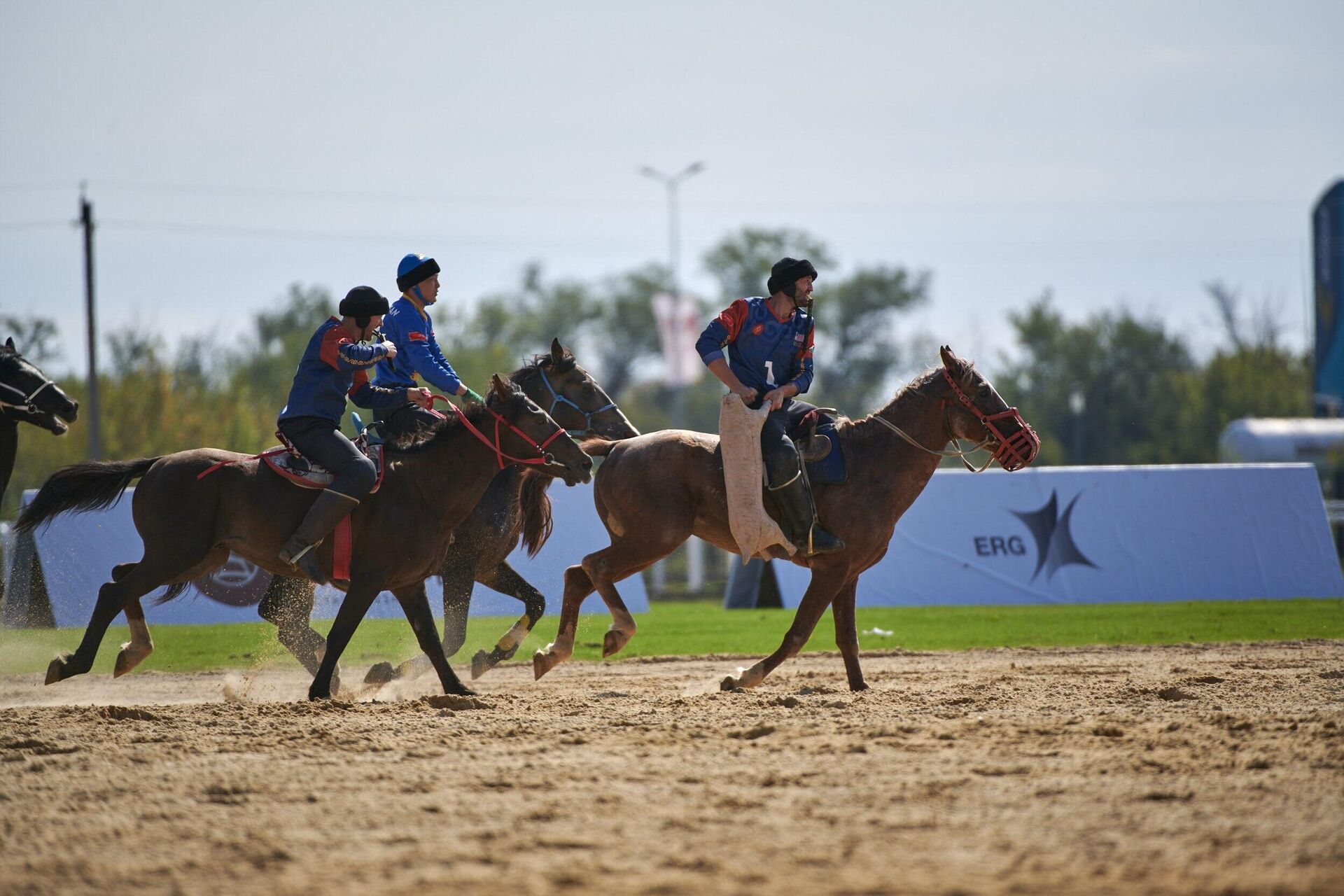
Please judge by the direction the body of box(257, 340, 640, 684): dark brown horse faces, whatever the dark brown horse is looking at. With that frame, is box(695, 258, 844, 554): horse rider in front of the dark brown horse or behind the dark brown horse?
in front

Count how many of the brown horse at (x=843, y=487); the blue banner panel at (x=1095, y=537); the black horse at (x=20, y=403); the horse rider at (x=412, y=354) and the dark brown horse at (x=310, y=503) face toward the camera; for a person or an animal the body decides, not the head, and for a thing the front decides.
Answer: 1

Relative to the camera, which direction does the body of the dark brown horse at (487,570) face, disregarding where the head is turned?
to the viewer's right

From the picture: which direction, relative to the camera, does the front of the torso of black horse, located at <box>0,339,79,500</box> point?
to the viewer's right

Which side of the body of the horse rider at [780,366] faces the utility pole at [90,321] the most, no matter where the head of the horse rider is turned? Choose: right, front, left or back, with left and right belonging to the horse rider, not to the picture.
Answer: back

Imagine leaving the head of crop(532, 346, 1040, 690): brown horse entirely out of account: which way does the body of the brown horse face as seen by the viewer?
to the viewer's right

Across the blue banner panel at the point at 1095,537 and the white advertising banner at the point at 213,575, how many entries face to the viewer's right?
0

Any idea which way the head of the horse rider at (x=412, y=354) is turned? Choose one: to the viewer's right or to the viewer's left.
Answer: to the viewer's right

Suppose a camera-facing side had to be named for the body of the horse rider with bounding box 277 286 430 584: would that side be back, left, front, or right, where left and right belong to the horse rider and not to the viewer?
right

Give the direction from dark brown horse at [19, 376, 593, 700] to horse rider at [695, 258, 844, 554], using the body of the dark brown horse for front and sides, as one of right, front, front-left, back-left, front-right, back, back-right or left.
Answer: front

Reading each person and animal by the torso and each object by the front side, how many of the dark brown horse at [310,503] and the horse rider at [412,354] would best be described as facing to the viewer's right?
2

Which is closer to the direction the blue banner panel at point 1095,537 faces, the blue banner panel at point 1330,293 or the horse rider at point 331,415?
the horse rider

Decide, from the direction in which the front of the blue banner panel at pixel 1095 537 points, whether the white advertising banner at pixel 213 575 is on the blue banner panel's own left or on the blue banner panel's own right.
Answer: on the blue banner panel's own right

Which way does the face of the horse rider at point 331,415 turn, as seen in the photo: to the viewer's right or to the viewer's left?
to the viewer's right

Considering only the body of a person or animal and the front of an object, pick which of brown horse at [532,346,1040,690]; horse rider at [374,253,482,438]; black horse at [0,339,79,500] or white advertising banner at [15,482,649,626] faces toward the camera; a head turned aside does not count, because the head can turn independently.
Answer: the white advertising banner

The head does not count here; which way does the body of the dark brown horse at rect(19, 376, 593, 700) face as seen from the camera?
to the viewer's right

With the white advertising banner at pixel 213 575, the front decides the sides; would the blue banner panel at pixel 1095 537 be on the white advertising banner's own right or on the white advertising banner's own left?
on the white advertising banner's own left
